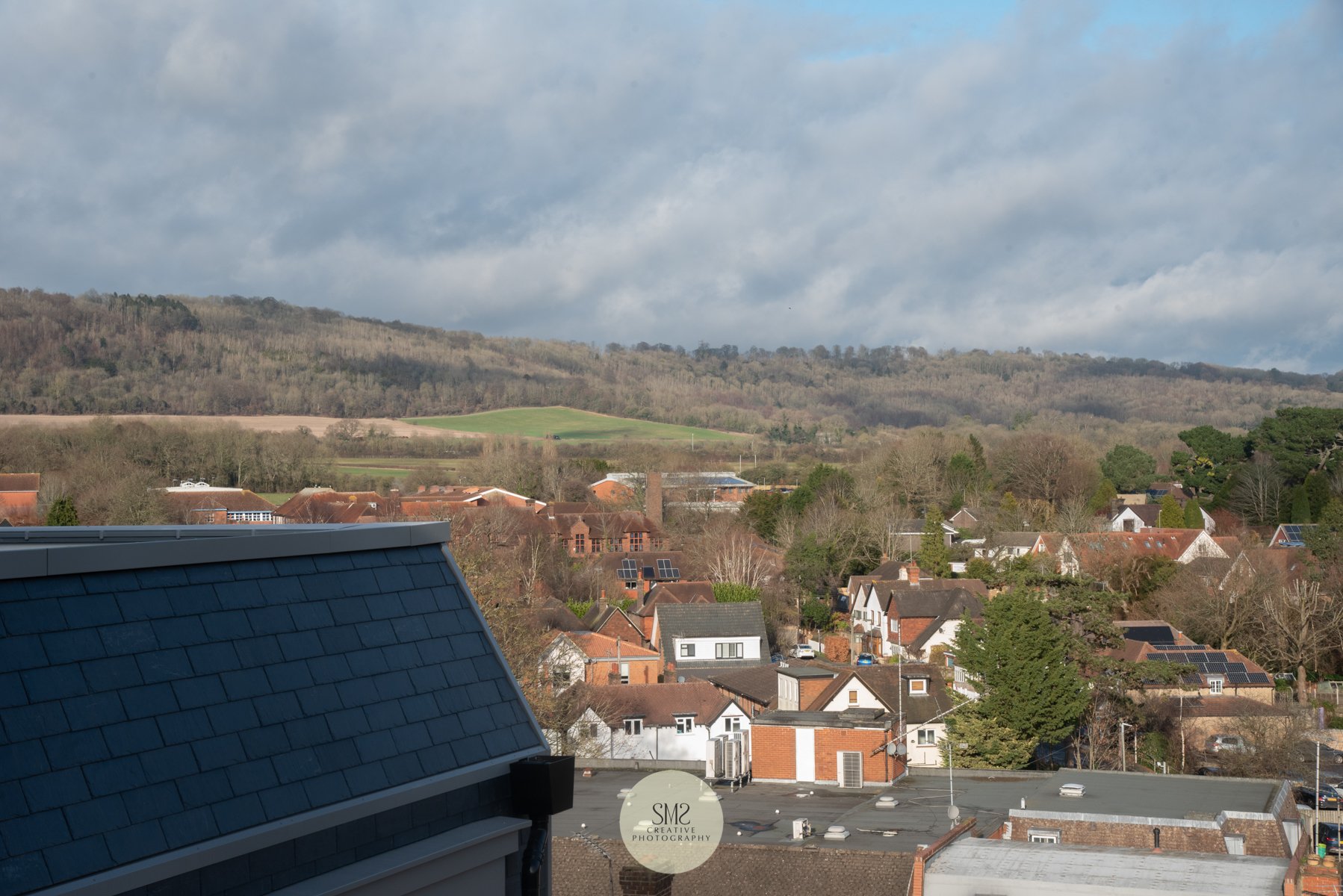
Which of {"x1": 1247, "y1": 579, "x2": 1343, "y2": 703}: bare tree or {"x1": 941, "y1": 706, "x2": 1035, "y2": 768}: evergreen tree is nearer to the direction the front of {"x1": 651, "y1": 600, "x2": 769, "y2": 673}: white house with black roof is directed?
the evergreen tree

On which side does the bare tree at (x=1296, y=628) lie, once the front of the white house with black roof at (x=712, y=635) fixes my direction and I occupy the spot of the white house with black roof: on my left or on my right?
on my left

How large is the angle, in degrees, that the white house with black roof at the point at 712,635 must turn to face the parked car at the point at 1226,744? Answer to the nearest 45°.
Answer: approximately 45° to its left

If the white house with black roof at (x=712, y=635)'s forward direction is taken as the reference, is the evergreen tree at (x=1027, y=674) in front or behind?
in front

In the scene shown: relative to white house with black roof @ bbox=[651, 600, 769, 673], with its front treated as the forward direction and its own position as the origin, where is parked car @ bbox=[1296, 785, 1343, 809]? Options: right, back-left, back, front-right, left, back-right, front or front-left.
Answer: front-left

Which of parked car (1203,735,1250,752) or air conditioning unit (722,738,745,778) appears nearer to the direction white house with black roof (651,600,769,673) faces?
the air conditioning unit

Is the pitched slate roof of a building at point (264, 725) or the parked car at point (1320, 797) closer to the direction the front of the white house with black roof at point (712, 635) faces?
the pitched slate roof of a building

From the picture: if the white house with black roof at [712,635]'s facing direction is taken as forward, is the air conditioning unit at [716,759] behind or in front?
in front

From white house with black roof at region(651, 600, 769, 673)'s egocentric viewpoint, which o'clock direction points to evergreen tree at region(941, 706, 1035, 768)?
The evergreen tree is roughly at 11 o'clock from the white house with black roof.

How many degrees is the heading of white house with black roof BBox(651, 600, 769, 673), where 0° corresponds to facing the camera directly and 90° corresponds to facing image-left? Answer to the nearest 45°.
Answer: approximately 0°

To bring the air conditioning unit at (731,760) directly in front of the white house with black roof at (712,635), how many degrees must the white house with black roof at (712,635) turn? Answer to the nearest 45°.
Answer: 0° — it already faces it

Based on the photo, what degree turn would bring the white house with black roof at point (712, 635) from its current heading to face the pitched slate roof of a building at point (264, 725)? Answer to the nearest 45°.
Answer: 0° — it already faces it
